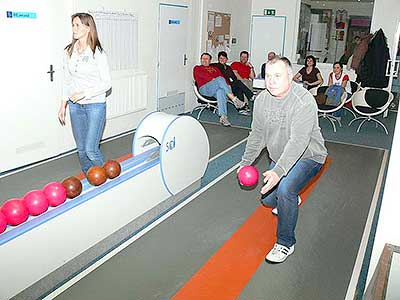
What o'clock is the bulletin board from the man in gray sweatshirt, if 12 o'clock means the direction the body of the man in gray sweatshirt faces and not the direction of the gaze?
The bulletin board is roughly at 4 o'clock from the man in gray sweatshirt.

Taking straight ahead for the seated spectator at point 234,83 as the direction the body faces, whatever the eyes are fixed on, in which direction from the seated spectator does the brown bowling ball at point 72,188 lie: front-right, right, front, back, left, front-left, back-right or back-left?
front-right

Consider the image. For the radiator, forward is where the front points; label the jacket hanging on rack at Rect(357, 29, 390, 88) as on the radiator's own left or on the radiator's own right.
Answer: on the radiator's own left

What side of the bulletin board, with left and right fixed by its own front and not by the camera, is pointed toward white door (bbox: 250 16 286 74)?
left

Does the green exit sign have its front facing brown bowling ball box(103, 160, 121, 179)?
yes

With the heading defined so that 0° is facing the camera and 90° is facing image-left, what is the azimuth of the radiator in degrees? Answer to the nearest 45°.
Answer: approximately 315°

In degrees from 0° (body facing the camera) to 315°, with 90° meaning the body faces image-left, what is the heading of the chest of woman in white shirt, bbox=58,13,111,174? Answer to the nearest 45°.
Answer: approximately 45°

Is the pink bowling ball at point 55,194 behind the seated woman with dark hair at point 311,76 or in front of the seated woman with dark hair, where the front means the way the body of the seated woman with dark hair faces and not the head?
in front

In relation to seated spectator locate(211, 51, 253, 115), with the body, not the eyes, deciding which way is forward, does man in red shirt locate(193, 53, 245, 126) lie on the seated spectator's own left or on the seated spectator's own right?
on the seated spectator's own right

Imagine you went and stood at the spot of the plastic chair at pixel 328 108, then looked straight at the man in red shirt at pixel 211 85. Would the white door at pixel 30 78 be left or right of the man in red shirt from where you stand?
left

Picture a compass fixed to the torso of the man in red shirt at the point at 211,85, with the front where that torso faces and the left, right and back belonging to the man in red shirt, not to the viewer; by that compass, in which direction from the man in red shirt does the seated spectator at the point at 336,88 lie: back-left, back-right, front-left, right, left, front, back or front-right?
front-left

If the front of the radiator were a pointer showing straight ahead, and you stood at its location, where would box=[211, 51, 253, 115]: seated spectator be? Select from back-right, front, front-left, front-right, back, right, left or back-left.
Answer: left

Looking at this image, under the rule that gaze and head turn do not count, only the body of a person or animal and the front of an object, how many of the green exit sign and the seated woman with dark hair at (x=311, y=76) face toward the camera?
2
